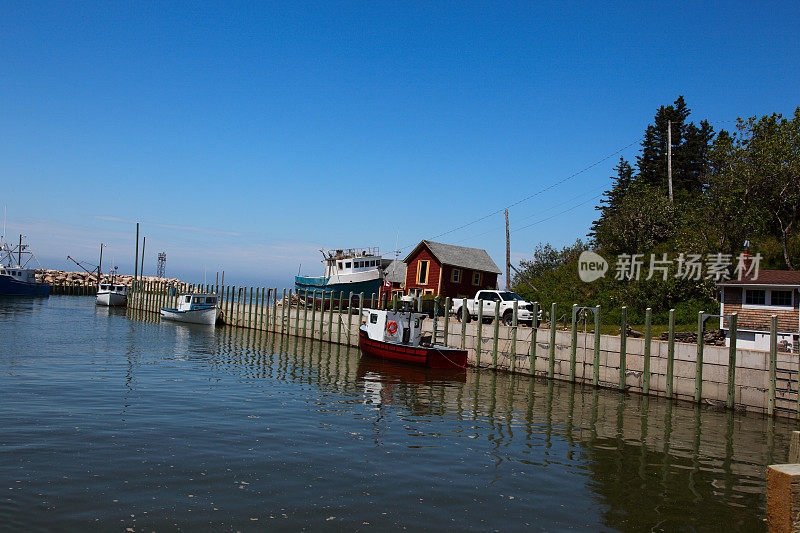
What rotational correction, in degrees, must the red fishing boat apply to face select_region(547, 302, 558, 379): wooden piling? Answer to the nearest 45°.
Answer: approximately 180°

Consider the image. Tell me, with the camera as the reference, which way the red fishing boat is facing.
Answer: facing away from the viewer and to the left of the viewer

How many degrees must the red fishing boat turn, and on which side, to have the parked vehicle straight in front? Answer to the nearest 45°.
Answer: approximately 90° to its right
